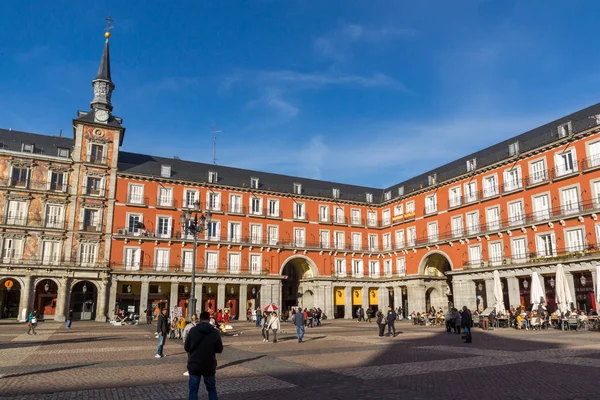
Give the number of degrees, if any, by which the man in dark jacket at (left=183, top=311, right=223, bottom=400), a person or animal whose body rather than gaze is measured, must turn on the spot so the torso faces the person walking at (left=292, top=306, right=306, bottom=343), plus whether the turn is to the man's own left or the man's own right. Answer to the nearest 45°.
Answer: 0° — they already face them

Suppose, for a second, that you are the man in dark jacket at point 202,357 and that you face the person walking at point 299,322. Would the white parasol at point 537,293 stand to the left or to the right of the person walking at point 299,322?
right

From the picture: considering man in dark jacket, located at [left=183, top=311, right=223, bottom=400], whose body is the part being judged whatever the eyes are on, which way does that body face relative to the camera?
away from the camera

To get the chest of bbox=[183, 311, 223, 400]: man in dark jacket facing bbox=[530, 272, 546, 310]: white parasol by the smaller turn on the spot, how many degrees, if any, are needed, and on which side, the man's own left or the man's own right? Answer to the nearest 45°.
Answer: approximately 45° to the man's own right

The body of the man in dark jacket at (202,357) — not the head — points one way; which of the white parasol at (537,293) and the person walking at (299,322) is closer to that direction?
the person walking

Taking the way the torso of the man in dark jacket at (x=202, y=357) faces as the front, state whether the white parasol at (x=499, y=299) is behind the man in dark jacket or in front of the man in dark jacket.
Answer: in front
